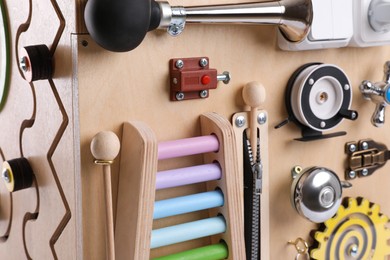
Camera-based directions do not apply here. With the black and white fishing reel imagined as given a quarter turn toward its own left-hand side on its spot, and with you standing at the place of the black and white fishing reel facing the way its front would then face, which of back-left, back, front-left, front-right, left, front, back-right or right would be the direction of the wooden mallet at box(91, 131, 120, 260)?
back

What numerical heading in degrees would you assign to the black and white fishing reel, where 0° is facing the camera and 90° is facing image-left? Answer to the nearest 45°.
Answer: approximately 315°

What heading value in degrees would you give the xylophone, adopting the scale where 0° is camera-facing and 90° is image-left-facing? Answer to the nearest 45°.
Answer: approximately 315°

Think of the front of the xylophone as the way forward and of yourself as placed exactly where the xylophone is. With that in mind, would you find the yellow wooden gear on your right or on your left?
on your left

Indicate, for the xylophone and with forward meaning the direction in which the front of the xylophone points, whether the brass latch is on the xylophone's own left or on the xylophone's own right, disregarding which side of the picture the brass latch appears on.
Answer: on the xylophone's own left

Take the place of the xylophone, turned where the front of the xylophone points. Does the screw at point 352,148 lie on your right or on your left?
on your left
